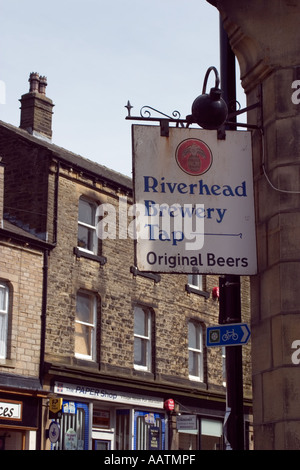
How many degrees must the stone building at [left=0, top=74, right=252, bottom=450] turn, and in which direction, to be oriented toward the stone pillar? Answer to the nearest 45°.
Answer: approximately 45° to its right

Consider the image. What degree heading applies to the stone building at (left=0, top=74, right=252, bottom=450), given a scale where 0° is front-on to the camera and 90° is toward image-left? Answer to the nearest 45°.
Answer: approximately 315°

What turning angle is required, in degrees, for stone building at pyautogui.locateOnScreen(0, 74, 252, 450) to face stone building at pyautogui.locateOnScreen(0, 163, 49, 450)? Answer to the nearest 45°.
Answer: approximately 90° to its right

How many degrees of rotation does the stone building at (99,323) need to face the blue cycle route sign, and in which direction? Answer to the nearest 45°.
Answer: approximately 45° to its right
